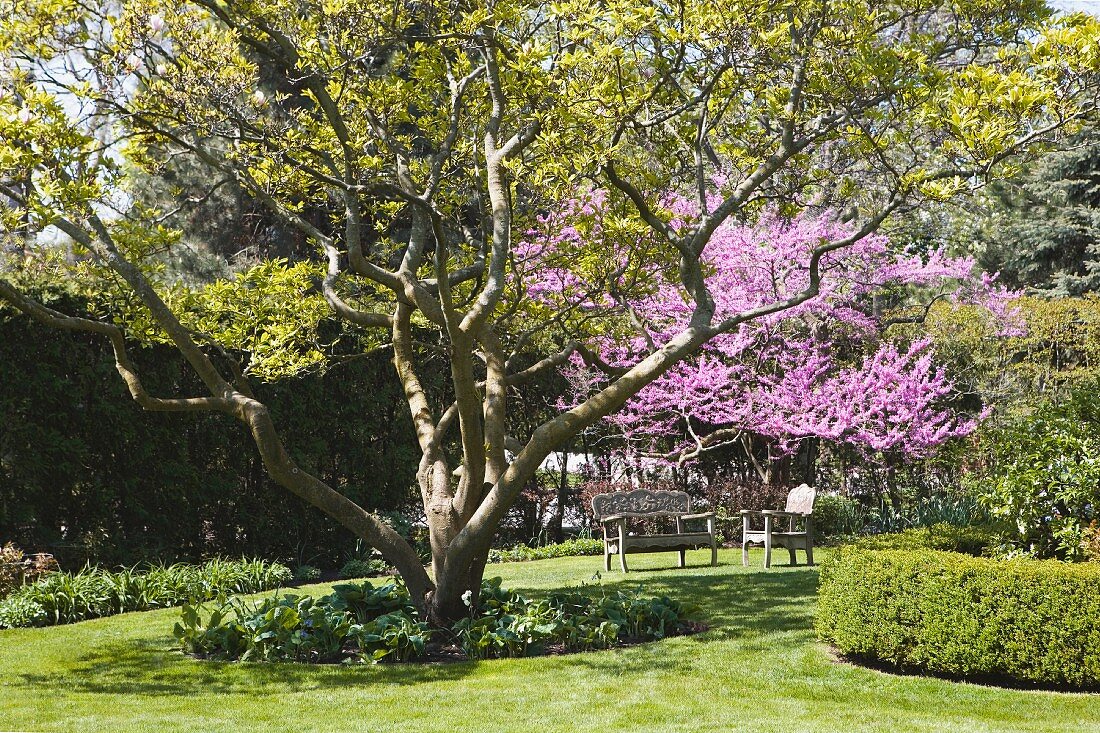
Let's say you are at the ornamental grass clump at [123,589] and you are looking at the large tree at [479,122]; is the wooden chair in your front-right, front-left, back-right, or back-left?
front-left

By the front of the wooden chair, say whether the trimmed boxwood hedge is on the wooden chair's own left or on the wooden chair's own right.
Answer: on the wooden chair's own left

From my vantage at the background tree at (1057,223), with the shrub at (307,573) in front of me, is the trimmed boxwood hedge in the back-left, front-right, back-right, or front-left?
front-left

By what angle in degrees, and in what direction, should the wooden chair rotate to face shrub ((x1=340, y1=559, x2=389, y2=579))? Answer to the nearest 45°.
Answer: approximately 45° to its right

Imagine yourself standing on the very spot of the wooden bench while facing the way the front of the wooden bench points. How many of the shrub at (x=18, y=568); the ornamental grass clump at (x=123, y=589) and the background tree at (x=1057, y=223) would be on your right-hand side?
2

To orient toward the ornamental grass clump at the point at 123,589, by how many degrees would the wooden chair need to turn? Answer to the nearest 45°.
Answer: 0° — it already faces it

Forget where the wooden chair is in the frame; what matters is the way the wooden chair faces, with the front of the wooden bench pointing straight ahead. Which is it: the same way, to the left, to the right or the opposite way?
to the right

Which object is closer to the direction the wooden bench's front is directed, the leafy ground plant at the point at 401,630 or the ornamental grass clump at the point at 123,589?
the leafy ground plant

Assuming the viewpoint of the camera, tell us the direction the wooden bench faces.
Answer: facing the viewer and to the right of the viewer

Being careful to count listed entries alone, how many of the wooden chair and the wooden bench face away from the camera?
0

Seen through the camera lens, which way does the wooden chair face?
facing the viewer and to the left of the viewer

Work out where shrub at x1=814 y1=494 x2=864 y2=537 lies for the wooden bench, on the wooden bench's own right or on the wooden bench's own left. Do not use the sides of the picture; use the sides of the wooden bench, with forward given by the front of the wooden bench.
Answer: on the wooden bench's own left
